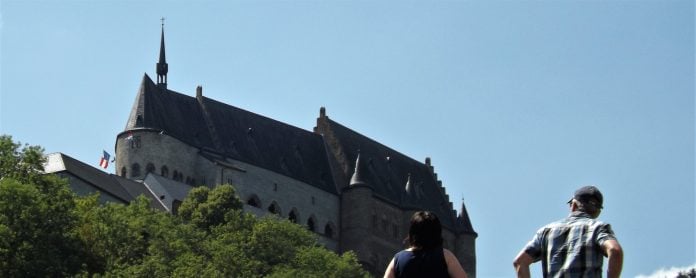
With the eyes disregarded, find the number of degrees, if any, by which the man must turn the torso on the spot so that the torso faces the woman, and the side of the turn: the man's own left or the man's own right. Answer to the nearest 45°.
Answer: approximately 90° to the man's own left

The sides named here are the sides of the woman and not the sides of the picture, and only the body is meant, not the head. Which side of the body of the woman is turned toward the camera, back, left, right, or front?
back

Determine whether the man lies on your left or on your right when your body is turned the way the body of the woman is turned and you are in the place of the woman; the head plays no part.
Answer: on your right

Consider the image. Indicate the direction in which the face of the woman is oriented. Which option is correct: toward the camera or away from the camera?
away from the camera

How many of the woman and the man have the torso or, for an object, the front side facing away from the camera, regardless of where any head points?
2

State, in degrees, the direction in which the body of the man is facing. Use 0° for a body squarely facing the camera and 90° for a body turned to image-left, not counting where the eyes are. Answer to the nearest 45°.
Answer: approximately 180°
